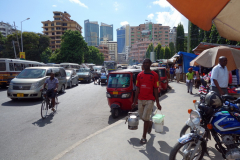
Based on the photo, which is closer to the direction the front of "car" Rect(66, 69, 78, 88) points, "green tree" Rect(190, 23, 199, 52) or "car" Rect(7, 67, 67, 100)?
the car

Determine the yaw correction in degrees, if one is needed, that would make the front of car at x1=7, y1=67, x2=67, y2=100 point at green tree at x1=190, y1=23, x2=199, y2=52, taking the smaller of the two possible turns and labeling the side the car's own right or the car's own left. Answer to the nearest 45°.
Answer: approximately 180°

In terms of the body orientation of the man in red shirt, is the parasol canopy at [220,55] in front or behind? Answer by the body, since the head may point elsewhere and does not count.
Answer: behind

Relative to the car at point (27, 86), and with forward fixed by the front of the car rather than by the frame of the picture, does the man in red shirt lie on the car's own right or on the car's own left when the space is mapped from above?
on the car's own left

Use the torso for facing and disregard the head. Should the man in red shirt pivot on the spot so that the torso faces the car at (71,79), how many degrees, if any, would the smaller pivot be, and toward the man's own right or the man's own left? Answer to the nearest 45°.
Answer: approximately 135° to the man's own right

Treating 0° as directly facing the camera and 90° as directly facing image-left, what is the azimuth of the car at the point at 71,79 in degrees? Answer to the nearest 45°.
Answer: approximately 45°

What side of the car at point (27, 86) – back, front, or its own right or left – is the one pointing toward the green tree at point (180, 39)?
back

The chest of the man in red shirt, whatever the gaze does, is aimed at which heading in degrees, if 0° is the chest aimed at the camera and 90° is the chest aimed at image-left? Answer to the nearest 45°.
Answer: approximately 0°

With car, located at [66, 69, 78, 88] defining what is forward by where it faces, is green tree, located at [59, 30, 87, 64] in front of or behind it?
behind
